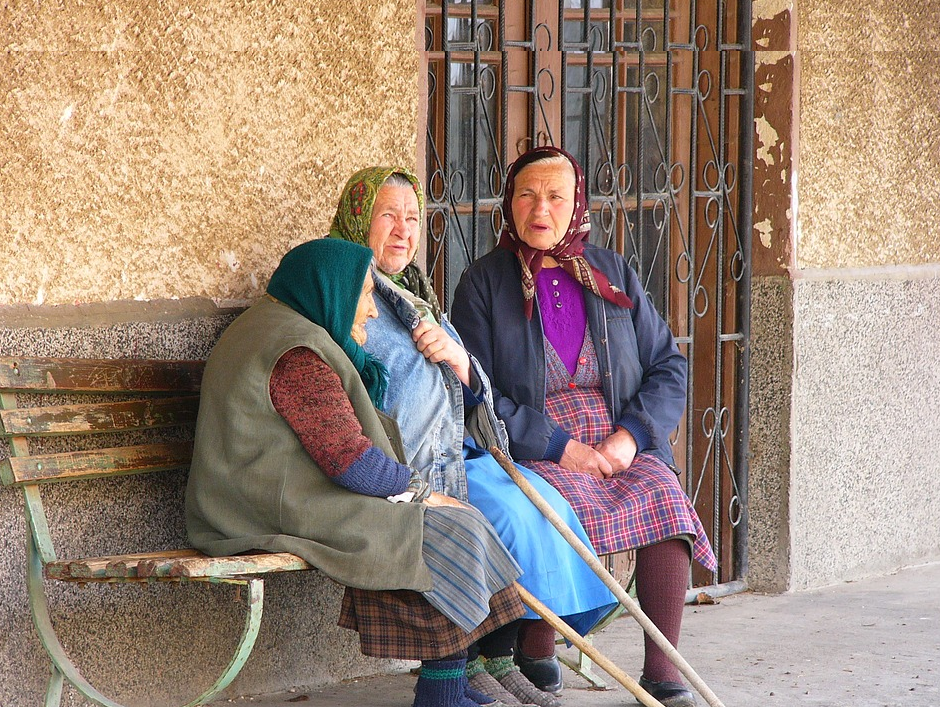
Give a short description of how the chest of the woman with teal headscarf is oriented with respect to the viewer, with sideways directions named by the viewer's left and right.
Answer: facing to the right of the viewer

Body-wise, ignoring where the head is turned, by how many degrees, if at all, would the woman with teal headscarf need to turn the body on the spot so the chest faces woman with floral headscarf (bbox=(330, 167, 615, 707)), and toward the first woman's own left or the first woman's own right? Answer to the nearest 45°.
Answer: approximately 45° to the first woman's own left

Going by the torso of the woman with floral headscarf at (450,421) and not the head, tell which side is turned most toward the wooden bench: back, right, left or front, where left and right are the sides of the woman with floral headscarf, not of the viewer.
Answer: right

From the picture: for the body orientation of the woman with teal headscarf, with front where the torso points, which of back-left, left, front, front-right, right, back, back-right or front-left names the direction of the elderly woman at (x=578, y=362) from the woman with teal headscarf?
front-left

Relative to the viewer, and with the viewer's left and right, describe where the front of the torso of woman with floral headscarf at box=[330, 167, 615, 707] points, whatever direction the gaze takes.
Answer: facing the viewer and to the right of the viewer

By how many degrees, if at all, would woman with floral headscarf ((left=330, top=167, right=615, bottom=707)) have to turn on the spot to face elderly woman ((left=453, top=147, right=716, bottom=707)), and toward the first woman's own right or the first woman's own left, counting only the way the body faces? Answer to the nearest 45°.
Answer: approximately 90° to the first woman's own left

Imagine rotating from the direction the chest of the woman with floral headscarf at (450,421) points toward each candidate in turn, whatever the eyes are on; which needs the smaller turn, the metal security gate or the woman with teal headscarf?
the woman with teal headscarf

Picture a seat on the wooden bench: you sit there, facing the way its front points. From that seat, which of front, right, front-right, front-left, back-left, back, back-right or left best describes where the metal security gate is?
left

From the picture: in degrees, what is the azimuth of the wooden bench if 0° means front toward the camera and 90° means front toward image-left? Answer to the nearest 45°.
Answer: approximately 315°

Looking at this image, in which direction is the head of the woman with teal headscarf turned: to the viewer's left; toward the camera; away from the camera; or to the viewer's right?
to the viewer's right

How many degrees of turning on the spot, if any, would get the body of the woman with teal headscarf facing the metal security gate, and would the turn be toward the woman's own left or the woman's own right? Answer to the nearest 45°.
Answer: approximately 45° to the woman's own left
